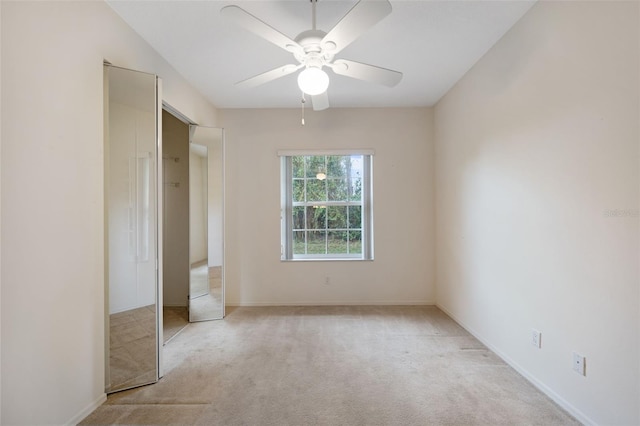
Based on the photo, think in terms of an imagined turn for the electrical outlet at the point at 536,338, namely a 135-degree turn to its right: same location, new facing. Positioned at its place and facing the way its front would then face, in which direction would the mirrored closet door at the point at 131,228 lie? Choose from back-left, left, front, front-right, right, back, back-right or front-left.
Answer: back-left

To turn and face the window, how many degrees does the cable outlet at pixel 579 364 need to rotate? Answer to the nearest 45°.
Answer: approximately 45° to its right

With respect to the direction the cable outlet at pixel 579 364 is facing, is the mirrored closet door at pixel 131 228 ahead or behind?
ahead

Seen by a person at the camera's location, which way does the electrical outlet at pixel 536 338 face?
facing the viewer and to the left of the viewer

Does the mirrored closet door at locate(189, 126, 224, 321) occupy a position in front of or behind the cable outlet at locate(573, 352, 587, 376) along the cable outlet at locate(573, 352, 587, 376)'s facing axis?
in front

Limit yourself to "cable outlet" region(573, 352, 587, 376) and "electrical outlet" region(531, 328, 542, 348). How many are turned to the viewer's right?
0

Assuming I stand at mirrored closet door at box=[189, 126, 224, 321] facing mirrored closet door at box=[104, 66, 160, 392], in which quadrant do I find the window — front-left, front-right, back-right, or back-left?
back-left

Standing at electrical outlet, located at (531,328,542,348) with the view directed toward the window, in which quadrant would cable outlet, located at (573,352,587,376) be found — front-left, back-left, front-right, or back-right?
back-left
